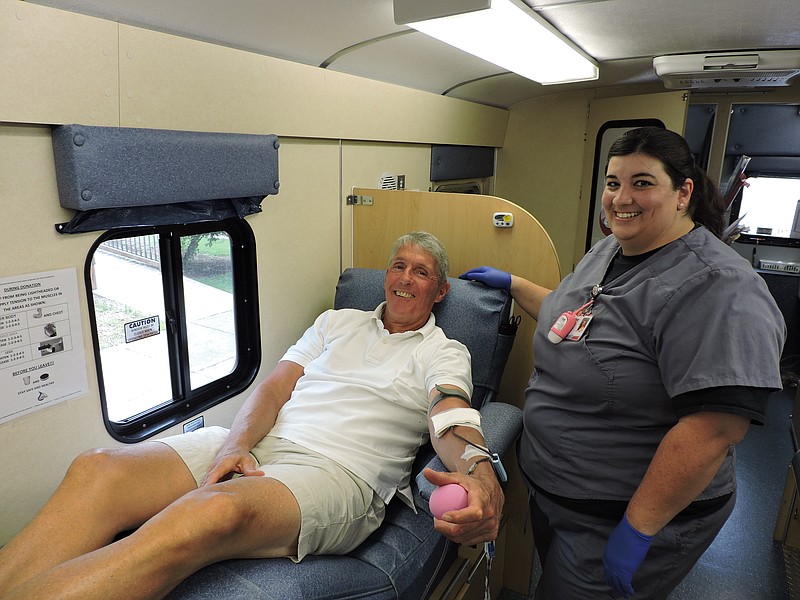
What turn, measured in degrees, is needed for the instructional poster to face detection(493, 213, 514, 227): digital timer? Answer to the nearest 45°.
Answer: approximately 45° to its left

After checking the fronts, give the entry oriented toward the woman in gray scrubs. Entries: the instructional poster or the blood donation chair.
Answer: the instructional poster

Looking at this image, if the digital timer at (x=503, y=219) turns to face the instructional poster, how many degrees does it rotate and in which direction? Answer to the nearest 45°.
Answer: approximately 45° to its right

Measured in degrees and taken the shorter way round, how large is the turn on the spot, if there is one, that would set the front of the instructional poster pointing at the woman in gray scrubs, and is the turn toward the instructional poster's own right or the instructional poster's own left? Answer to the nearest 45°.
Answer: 0° — it already faces them

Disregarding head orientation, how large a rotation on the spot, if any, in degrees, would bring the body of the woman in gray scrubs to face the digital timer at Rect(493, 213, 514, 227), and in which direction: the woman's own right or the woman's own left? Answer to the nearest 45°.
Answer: approximately 90° to the woman's own right

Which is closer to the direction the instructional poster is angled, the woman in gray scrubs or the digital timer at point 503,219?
the woman in gray scrubs

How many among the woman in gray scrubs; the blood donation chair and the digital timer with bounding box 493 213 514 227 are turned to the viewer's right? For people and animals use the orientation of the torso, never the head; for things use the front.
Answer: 0

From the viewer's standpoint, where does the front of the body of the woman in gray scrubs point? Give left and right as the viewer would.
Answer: facing the viewer and to the left of the viewer

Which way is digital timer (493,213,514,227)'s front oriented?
toward the camera
